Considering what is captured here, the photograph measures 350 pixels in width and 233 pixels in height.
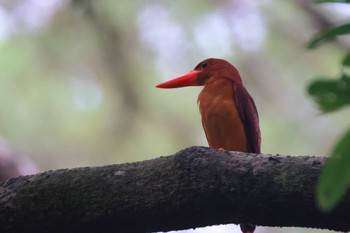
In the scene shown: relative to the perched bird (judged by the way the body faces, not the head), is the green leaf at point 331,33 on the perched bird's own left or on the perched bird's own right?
on the perched bird's own left

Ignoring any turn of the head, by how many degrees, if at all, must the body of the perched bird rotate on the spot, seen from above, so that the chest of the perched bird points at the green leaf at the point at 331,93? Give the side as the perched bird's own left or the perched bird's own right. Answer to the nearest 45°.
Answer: approximately 45° to the perched bird's own left

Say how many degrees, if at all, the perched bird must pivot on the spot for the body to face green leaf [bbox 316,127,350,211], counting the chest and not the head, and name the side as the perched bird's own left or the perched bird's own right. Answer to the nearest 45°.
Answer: approximately 45° to the perched bird's own left

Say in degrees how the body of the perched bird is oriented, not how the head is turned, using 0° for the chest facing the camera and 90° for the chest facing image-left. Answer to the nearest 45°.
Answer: approximately 45°
